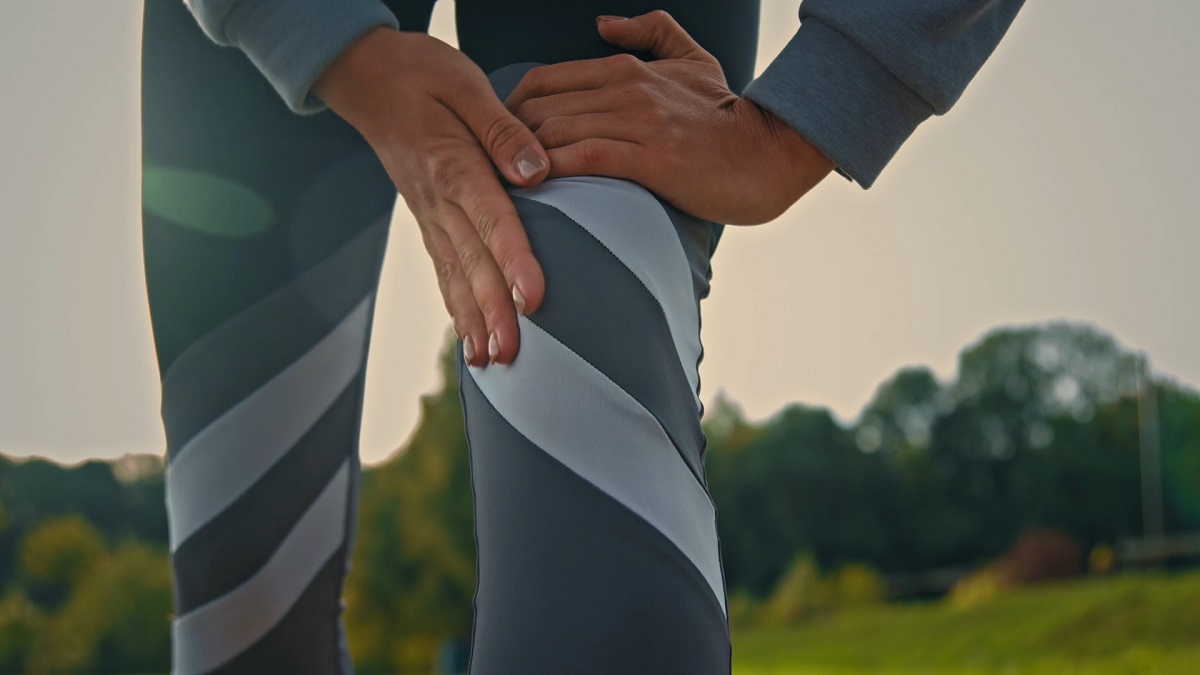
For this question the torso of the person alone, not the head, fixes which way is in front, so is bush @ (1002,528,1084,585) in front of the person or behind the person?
behind

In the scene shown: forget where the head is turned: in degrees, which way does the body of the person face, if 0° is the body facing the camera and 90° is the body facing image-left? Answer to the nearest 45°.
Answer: approximately 0°

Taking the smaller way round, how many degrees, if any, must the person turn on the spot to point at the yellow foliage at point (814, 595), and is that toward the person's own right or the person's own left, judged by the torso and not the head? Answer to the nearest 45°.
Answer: approximately 180°
